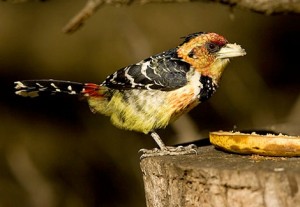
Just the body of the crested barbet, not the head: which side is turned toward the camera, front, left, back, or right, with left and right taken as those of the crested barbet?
right

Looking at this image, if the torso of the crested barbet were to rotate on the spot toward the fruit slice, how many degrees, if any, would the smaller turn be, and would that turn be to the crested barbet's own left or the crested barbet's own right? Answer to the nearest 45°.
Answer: approximately 45° to the crested barbet's own right
